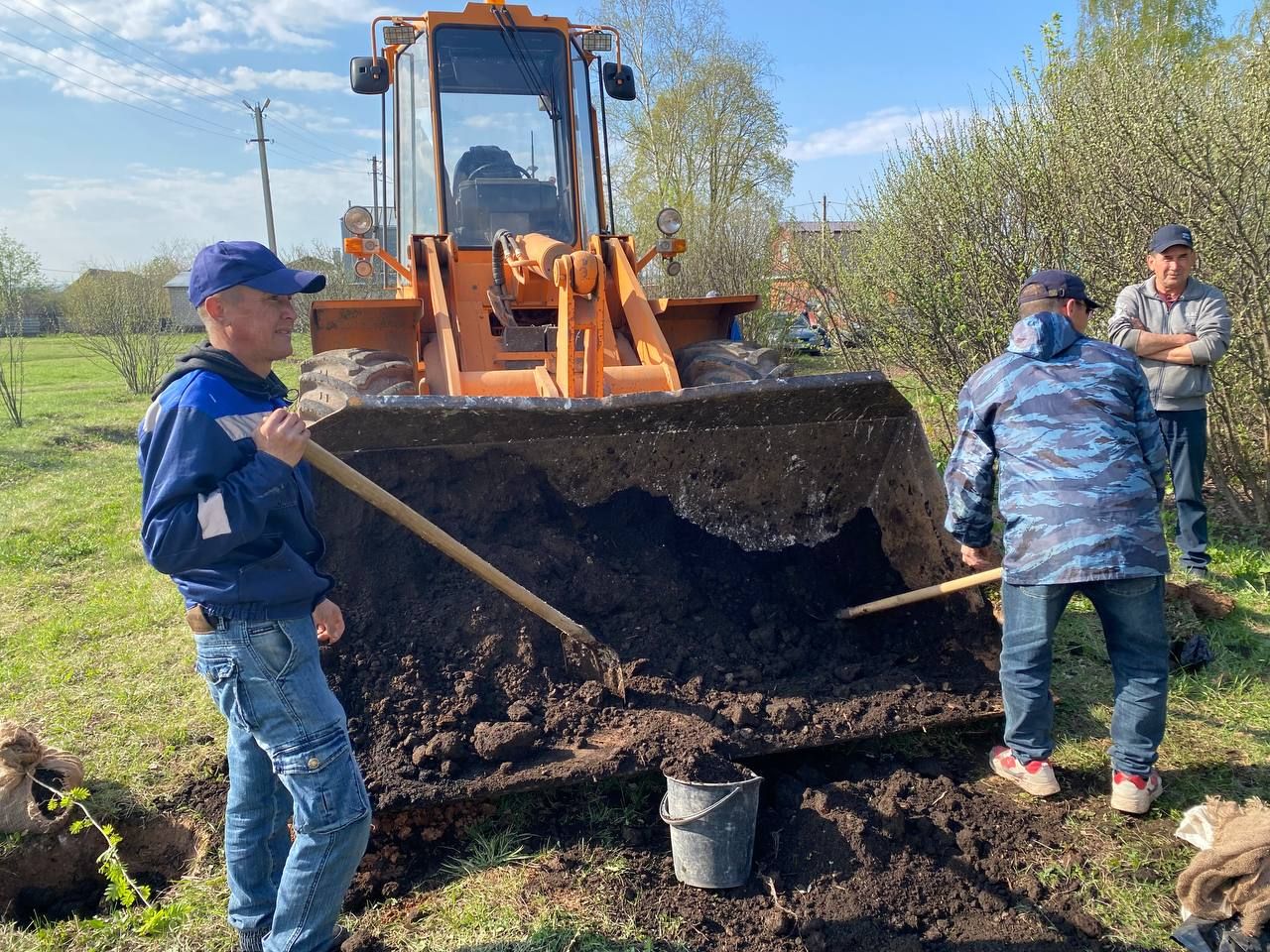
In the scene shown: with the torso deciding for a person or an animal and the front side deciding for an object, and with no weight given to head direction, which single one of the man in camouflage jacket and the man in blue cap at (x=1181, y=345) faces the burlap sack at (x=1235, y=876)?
the man in blue cap

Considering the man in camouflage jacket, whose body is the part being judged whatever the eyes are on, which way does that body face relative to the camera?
away from the camera

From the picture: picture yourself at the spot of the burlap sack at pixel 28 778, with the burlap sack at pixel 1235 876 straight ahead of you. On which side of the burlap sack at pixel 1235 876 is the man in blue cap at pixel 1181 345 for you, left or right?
left

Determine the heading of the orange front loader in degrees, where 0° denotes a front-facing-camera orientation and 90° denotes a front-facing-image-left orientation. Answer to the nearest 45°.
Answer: approximately 0°

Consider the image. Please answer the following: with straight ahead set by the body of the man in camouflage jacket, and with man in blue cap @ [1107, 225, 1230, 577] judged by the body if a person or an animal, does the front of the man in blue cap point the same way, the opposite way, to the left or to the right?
the opposite way

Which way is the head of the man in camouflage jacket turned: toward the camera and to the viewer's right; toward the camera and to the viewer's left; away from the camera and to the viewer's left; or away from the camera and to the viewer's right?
away from the camera and to the viewer's right

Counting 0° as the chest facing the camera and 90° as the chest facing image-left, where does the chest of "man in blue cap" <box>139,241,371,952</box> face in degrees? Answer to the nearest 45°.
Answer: approximately 270°

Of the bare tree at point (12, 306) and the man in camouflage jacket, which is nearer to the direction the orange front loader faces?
the man in camouflage jacket
